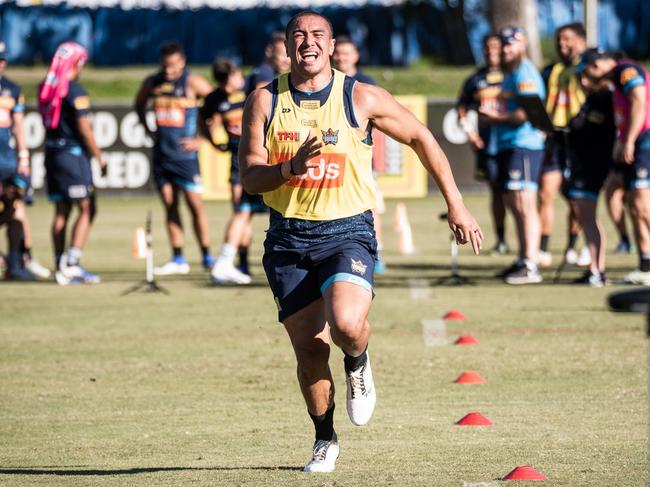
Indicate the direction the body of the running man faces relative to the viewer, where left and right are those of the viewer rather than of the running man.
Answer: facing the viewer

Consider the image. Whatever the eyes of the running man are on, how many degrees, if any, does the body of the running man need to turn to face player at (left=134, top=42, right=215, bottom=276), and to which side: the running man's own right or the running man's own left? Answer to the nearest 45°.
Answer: approximately 180°

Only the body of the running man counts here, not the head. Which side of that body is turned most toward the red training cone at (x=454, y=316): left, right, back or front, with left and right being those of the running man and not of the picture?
back

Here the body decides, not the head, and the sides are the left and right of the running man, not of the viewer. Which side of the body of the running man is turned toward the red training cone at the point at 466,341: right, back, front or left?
back
